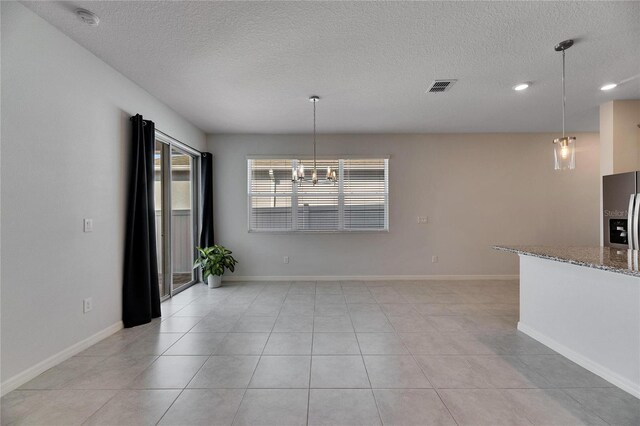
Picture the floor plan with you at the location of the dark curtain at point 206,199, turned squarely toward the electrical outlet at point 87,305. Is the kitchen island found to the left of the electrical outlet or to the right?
left

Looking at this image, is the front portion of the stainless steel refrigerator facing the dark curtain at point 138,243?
yes

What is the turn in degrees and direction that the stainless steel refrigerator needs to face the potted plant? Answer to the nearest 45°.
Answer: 0° — it already faces it

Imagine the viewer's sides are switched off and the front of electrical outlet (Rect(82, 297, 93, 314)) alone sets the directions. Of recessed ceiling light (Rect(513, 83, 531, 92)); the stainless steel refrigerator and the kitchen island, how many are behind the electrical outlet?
0

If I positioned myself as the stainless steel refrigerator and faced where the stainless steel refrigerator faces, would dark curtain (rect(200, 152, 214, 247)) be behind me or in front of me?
in front

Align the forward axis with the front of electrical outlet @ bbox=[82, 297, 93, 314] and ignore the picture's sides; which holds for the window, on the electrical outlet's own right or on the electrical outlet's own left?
on the electrical outlet's own left

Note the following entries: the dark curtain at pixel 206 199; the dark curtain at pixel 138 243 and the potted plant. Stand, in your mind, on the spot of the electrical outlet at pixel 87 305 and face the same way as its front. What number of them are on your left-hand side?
3

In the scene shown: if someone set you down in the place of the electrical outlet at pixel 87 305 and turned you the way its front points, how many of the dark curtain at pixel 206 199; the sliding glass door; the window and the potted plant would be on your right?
0

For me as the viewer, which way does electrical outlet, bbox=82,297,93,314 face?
facing the viewer and to the right of the viewer

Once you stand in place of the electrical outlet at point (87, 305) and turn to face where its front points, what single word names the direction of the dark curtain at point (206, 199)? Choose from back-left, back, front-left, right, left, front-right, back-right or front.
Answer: left

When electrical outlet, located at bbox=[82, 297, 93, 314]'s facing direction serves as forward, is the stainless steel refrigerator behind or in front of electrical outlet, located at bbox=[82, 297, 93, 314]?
in front

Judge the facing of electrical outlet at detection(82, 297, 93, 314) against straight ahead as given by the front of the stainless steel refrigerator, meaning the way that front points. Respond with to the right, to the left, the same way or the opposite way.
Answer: the opposite way

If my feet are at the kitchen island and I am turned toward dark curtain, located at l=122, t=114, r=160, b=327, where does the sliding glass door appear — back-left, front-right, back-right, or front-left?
front-right

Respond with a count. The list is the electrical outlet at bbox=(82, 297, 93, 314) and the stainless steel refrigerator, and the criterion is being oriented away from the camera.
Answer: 0

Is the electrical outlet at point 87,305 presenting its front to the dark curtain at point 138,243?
no

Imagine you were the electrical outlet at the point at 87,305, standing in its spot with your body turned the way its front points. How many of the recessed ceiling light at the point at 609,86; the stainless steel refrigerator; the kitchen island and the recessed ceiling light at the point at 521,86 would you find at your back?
0

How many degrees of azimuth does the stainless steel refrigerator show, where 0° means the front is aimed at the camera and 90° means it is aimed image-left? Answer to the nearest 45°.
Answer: approximately 45°
